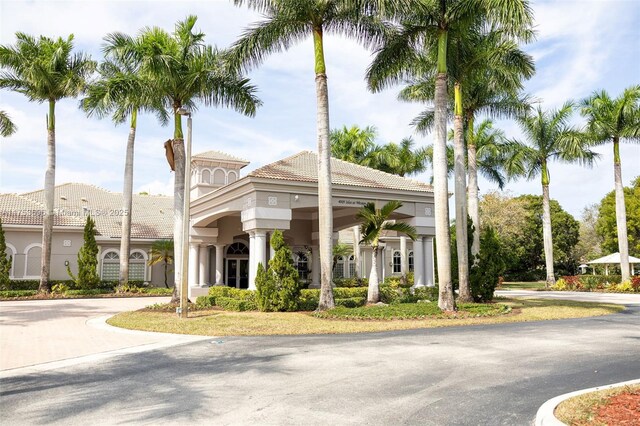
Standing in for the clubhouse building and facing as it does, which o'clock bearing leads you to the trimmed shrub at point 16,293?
The trimmed shrub is roughly at 4 o'clock from the clubhouse building.

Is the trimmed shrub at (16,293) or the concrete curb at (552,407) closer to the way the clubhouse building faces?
the concrete curb

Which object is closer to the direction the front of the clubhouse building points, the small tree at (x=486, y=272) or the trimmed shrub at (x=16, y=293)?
the small tree

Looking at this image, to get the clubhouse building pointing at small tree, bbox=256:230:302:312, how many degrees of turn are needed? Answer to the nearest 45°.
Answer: approximately 45° to its right

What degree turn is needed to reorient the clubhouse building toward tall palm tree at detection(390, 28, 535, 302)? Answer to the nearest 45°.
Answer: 0° — it already faces it

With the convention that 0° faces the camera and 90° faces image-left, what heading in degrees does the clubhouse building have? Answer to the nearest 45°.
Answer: approximately 315°

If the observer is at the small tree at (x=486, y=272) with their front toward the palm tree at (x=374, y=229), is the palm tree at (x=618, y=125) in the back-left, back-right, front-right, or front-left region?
back-right
